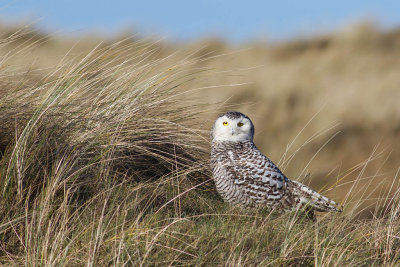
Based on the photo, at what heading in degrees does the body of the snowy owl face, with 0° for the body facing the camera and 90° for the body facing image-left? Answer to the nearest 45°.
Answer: approximately 90°
